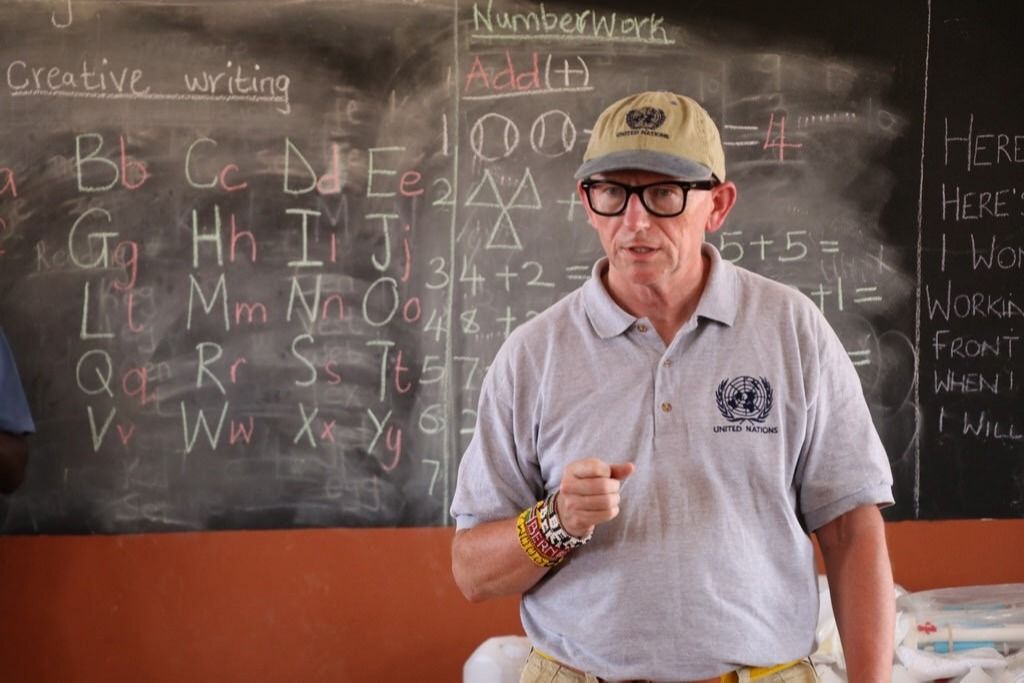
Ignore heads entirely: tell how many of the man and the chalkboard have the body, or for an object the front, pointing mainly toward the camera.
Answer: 2

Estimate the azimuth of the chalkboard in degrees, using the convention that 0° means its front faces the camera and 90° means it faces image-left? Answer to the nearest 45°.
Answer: approximately 0°

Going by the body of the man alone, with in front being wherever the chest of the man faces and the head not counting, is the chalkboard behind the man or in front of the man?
behind

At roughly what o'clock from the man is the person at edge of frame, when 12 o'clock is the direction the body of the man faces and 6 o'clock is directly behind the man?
The person at edge of frame is roughly at 4 o'clock from the man.
